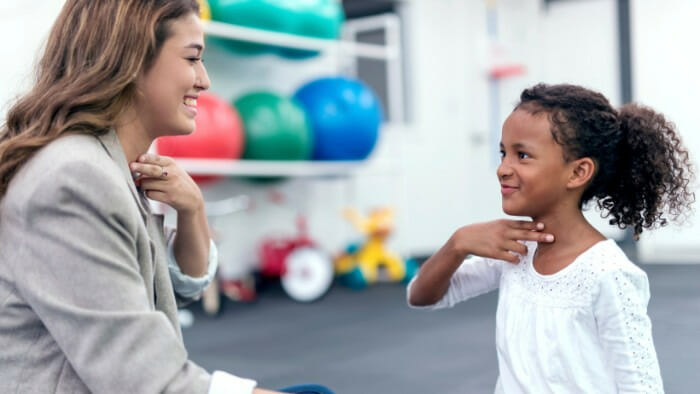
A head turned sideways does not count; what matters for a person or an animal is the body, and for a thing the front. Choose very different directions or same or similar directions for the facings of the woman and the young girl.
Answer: very different directions

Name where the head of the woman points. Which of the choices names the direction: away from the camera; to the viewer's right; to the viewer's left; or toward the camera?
to the viewer's right

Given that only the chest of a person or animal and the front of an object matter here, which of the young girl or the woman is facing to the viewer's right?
the woman

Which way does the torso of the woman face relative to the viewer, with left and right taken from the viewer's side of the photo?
facing to the right of the viewer

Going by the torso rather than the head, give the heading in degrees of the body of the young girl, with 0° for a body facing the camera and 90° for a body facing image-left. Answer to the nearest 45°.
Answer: approximately 45°

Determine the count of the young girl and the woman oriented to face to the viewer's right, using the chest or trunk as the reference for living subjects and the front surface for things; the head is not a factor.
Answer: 1
